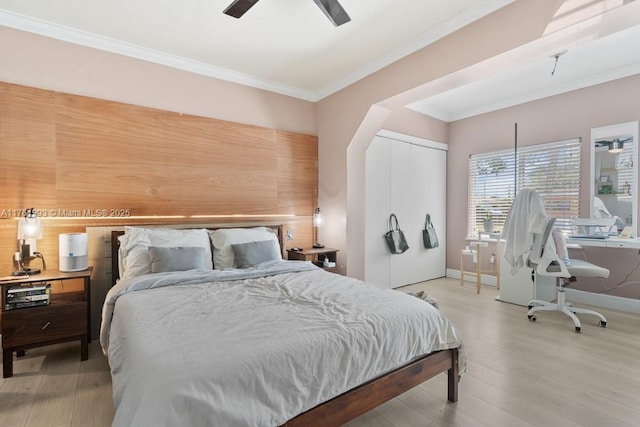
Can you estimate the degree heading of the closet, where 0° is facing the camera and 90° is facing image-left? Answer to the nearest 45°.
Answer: approximately 315°

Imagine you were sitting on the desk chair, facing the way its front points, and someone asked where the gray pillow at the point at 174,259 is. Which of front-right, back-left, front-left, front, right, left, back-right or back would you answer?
back-right

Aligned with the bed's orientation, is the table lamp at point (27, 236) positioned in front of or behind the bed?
behind

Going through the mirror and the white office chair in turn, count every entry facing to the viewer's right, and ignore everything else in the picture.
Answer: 1

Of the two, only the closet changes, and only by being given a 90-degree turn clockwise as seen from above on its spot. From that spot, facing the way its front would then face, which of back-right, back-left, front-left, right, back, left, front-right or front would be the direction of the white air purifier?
front

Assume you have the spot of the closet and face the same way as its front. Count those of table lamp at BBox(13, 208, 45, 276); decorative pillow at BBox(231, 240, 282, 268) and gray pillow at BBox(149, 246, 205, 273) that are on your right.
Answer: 3

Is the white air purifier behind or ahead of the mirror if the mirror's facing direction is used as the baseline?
ahead

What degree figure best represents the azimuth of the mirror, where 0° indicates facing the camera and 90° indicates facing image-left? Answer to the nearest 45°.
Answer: approximately 45°

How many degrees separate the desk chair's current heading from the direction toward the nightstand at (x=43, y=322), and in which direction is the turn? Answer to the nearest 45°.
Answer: approximately 135° to its right

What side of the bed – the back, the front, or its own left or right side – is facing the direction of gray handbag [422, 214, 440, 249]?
left

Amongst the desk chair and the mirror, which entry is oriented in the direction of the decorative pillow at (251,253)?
the mirror

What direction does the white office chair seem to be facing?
to the viewer's right
